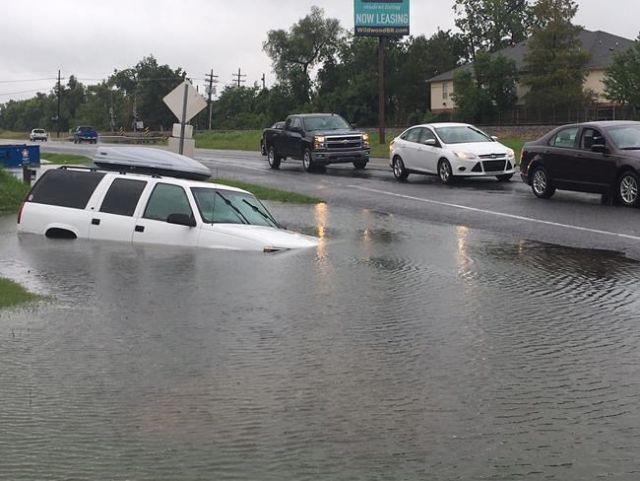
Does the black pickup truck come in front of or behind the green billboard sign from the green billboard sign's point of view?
in front

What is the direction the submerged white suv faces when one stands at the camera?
facing the viewer and to the right of the viewer

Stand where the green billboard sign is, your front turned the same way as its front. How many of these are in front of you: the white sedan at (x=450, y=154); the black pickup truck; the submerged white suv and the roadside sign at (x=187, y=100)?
4

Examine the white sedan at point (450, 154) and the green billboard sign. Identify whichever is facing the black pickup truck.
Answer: the green billboard sign

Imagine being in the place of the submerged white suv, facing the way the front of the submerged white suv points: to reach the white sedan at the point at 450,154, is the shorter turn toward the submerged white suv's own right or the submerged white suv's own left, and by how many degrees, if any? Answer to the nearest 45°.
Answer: approximately 90° to the submerged white suv's own left

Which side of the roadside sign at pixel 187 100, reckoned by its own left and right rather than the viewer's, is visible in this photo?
back
